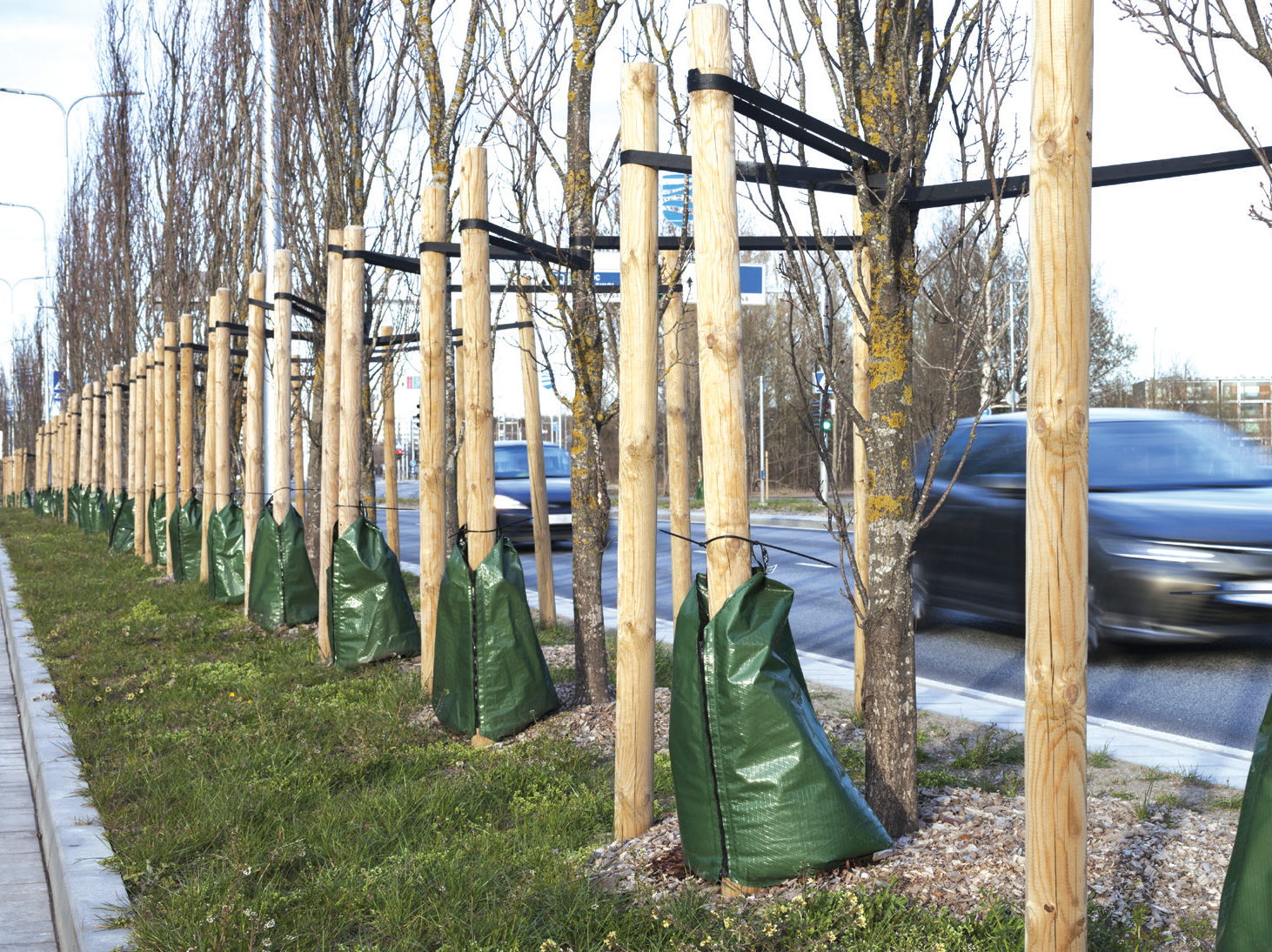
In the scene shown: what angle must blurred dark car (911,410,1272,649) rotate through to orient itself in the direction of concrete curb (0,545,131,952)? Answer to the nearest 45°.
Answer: approximately 90° to its right

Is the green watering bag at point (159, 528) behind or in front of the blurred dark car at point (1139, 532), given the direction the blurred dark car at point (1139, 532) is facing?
behind

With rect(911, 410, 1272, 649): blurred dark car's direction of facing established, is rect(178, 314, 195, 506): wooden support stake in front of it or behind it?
behind

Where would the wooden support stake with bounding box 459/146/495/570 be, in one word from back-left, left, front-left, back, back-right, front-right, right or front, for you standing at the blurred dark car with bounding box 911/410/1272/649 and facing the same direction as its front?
right

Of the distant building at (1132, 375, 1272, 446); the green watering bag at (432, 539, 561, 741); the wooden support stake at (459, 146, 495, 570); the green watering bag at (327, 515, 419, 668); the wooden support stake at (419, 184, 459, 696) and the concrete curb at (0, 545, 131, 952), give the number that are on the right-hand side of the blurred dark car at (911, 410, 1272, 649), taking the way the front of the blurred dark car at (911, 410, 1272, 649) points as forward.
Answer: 5

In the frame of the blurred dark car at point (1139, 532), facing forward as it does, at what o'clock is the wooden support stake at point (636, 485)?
The wooden support stake is roughly at 2 o'clock from the blurred dark car.

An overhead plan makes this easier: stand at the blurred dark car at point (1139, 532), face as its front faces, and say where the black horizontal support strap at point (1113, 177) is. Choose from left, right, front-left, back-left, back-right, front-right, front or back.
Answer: front-right

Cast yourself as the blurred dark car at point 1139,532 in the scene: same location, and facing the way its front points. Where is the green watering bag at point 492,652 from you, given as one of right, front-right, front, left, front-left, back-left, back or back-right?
right

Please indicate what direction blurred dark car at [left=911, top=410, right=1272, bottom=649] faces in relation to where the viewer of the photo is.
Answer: facing the viewer and to the right of the viewer

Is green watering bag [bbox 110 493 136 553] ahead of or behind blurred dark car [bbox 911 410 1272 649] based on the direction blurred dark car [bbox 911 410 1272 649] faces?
behind

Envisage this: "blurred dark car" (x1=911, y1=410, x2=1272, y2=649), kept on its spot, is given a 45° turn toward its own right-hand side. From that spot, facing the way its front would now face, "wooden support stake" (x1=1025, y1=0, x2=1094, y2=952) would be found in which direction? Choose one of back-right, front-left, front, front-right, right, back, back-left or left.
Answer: front

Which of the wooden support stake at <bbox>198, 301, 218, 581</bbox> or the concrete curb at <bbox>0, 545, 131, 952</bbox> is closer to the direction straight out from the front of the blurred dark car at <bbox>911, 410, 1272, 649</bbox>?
the concrete curb

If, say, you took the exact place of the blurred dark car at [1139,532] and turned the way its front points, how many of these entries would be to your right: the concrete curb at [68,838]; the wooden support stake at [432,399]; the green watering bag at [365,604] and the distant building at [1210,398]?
3
